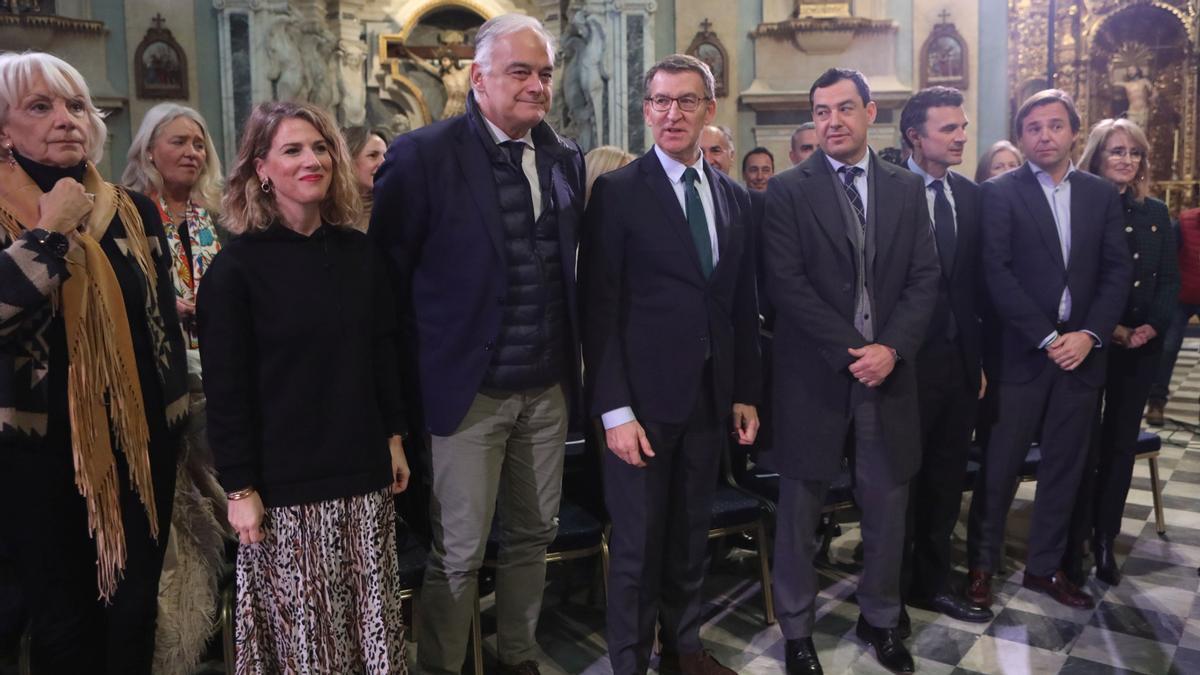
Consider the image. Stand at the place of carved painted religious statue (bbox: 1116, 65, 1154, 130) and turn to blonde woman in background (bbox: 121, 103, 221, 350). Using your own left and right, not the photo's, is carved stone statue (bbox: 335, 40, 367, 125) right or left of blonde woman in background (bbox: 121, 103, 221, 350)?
right

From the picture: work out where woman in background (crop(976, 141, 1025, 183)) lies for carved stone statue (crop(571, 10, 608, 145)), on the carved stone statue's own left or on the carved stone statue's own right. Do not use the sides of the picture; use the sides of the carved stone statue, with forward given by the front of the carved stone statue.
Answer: on the carved stone statue's own left

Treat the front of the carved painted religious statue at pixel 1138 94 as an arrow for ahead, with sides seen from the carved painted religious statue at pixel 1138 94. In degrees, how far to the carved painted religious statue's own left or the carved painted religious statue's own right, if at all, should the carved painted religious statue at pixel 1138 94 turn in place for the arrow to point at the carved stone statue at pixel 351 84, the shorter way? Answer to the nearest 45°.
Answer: approximately 45° to the carved painted religious statue's own right

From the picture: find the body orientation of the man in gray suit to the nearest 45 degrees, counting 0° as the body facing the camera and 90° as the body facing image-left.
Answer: approximately 0°

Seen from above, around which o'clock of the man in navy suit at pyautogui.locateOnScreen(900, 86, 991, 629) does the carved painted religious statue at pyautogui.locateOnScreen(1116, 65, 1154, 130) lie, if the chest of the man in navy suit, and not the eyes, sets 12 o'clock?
The carved painted religious statue is roughly at 8 o'clock from the man in navy suit.

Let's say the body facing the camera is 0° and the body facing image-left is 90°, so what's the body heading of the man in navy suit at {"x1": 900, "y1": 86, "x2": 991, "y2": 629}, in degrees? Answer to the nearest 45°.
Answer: approximately 315°

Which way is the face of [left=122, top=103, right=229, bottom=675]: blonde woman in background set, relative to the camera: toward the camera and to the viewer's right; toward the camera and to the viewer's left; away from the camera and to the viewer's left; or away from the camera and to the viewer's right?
toward the camera and to the viewer's right

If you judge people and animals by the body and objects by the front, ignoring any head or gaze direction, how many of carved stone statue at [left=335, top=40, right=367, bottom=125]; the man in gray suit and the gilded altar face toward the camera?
3

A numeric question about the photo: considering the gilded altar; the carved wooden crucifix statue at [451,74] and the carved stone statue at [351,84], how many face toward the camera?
3

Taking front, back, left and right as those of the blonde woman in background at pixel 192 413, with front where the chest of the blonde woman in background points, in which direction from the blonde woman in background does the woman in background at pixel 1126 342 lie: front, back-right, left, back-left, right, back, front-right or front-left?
front-left

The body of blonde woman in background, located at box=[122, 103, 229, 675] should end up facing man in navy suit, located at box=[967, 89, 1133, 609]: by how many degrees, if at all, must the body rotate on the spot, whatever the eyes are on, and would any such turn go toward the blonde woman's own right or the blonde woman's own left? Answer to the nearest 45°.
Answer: approximately 45° to the blonde woman's own left

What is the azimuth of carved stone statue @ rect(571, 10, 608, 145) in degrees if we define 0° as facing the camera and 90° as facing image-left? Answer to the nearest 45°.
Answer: approximately 45°
